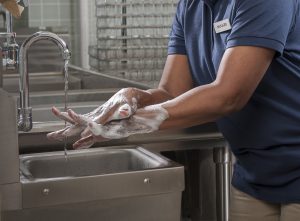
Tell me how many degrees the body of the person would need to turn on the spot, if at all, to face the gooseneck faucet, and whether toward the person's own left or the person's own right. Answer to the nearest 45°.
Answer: approximately 45° to the person's own right

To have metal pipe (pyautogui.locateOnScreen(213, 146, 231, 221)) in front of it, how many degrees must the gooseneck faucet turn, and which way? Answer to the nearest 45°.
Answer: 0° — it already faces it

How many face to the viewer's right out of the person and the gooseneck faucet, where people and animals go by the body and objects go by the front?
1

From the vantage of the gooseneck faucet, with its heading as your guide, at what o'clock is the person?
The person is roughly at 1 o'clock from the gooseneck faucet.

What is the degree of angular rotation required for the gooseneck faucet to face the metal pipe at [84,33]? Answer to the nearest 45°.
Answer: approximately 90° to its left

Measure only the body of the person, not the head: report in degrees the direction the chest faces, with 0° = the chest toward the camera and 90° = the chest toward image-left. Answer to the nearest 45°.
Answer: approximately 45°

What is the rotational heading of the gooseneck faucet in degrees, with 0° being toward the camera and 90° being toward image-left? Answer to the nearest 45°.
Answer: approximately 270°
